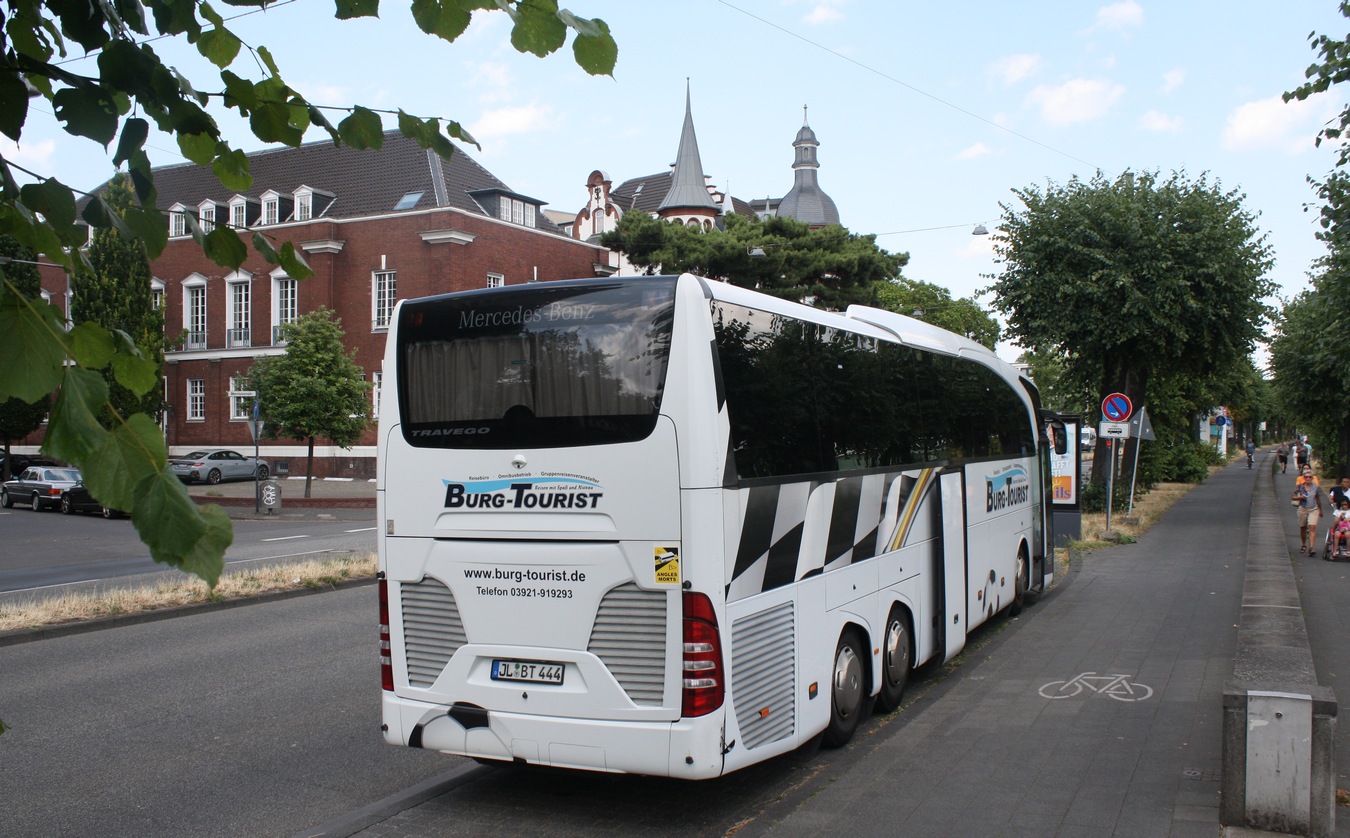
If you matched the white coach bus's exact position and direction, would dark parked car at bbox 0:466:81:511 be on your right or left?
on your left

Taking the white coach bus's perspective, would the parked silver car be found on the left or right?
on its left

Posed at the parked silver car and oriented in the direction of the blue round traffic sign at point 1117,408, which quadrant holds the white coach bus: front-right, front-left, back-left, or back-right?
front-right

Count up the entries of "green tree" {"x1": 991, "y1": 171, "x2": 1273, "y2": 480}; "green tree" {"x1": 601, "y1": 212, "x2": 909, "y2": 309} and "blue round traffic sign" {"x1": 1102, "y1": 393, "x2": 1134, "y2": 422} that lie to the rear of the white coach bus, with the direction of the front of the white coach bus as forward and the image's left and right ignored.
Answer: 0

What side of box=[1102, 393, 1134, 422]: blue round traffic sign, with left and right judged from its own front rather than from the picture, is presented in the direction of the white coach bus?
front

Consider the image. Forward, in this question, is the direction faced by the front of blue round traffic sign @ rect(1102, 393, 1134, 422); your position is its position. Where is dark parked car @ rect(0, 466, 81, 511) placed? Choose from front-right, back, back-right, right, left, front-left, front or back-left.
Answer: right

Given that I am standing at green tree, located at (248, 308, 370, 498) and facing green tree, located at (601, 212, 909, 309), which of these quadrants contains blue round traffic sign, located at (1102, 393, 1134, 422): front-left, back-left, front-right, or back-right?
front-right

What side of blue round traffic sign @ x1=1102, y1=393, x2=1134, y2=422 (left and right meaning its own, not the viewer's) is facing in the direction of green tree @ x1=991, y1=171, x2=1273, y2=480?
back

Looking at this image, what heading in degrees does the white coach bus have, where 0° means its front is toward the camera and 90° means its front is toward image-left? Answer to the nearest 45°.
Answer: approximately 225°

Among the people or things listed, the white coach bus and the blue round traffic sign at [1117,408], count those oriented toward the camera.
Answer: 1

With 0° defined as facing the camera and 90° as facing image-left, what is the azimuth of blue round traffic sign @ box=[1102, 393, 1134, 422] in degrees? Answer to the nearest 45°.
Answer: approximately 0°

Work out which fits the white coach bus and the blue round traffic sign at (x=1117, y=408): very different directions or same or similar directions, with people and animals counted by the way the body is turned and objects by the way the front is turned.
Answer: very different directions

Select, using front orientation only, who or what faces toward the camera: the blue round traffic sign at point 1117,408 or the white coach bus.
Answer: the blue round traffic sign

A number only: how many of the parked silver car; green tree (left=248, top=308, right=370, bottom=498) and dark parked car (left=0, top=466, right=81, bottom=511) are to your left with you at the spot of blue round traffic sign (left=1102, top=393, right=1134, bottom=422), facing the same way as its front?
0

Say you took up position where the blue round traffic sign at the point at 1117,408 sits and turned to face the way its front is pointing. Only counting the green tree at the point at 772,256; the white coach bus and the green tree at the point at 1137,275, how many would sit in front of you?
1

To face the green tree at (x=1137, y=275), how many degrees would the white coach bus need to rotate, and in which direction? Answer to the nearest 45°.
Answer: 0° — it already faces it

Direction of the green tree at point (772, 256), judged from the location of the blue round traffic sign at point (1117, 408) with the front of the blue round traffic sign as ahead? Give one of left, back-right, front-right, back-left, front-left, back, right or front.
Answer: back-right
